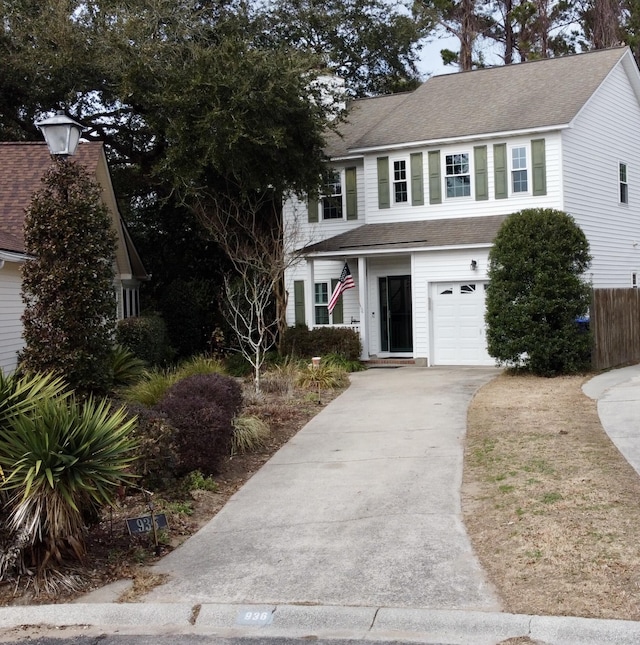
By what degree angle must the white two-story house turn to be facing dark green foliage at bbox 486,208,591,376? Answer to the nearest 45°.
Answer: approximately 45° to its left

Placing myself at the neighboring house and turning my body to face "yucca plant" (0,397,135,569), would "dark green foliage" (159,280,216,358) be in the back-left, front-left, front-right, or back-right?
back-left

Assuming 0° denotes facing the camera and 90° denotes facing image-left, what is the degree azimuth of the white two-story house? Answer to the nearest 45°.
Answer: approximately 45°

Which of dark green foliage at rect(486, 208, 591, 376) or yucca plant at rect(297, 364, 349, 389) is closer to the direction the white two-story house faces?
the yucca plant

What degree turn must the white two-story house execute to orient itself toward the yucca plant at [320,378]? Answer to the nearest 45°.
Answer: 0° — it already faces it

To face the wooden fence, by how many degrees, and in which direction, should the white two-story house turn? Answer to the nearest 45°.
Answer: approximately 90° to its left

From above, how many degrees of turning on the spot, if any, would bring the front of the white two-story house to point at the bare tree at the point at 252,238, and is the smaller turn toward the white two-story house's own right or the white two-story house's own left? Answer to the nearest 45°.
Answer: approximately 45° to the white two-story house's own right
